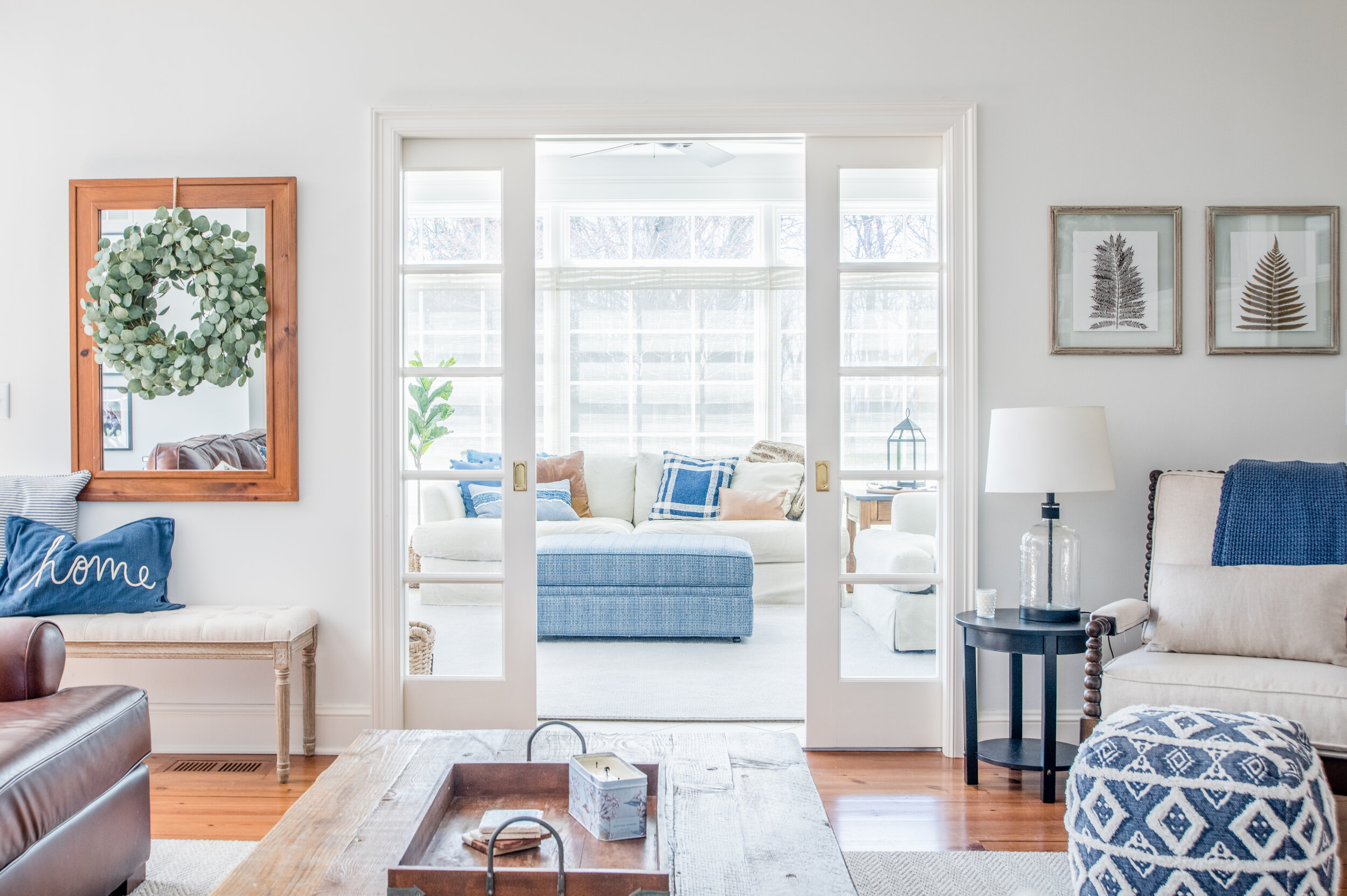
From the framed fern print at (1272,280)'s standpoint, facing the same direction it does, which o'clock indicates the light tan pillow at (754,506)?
The light tan pillow is roughly at 4 o'clock from the framed fern print.

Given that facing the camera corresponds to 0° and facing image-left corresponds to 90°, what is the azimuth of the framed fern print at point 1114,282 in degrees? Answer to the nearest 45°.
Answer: approximately 0°

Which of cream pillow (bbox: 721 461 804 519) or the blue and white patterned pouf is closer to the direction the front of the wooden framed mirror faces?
the blue and white patterned pouf

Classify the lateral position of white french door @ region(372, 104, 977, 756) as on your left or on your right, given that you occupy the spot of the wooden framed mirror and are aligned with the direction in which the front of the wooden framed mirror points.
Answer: on your left

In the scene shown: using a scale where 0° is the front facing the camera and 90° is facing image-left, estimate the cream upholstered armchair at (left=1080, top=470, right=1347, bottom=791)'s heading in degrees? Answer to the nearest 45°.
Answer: approximately 45°
